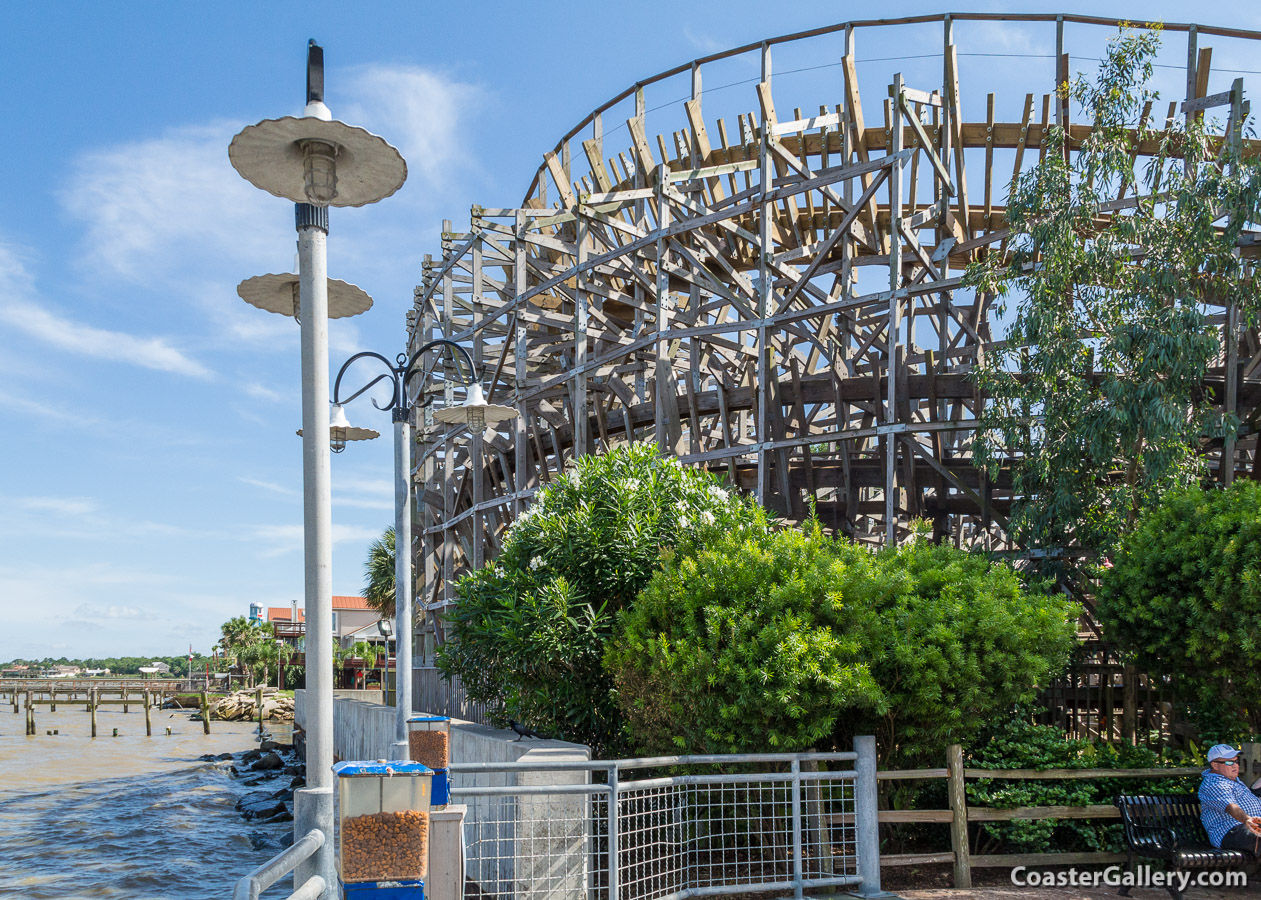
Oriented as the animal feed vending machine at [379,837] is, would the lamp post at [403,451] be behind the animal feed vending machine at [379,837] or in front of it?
behind

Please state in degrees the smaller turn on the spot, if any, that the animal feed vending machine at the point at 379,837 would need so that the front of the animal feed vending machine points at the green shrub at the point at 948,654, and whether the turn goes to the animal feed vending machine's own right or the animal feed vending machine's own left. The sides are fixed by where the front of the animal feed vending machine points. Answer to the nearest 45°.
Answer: approximately 135° to the animal feed vending machine's own left

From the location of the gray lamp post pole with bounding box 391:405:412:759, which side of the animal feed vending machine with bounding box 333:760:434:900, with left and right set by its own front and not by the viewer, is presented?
back

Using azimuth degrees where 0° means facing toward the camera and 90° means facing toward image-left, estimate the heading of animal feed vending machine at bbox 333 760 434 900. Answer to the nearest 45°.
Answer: approximately 0°

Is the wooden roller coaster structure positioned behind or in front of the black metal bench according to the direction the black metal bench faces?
behind
